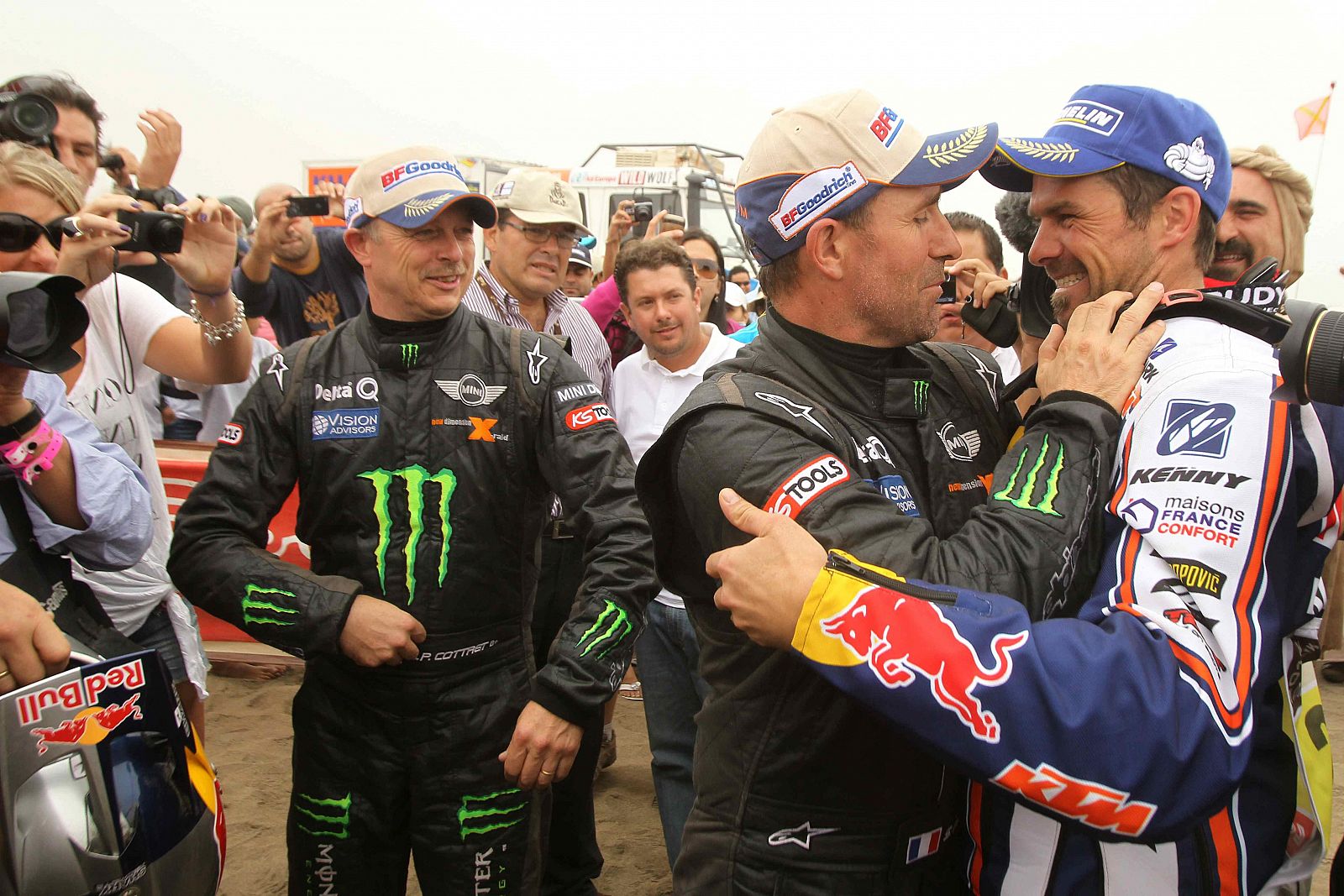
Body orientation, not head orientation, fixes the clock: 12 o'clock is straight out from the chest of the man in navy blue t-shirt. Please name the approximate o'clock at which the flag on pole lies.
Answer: The flag on pole is roughly at 9 o'clock from the man in navy blue t-shirt.

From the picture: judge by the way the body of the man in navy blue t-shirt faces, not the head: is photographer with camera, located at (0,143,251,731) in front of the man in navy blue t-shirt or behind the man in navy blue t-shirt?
in front

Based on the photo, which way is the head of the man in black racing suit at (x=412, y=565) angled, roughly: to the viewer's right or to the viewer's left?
to the viewer's right

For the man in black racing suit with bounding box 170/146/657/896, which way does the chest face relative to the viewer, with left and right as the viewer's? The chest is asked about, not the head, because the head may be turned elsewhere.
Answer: facing the viewer

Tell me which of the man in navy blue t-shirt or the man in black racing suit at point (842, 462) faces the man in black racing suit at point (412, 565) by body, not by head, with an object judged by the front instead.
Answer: the man in navy blue t-shirt

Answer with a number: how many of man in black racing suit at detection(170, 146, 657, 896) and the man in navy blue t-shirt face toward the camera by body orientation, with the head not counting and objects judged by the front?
2

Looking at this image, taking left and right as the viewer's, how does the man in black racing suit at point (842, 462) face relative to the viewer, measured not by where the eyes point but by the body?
facing the viewer and to the right of the viewer

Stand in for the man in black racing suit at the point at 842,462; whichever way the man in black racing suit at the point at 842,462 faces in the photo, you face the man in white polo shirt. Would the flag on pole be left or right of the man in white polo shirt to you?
right

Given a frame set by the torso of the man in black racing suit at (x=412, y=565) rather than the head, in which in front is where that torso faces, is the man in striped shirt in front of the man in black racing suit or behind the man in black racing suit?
behind

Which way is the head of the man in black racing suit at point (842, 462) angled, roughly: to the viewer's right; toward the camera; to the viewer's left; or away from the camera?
to the viewer's right

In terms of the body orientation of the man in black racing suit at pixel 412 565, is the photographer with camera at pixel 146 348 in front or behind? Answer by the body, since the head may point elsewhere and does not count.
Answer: behind
